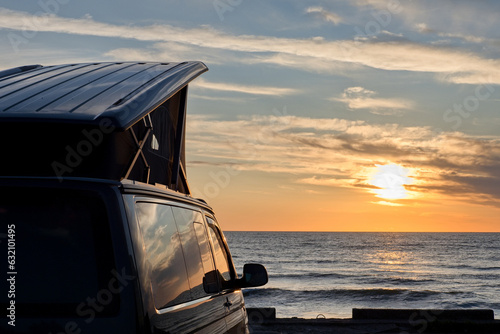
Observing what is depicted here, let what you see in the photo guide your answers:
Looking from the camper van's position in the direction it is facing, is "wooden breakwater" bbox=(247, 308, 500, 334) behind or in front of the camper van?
in front

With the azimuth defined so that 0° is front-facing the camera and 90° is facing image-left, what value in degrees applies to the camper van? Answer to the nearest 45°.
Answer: approximately 225°
